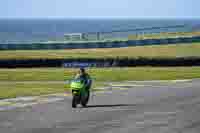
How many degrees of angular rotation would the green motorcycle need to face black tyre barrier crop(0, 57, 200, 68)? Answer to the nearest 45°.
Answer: approximately 135° to its right

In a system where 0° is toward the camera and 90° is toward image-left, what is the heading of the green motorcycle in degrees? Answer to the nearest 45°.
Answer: approximately 45°
